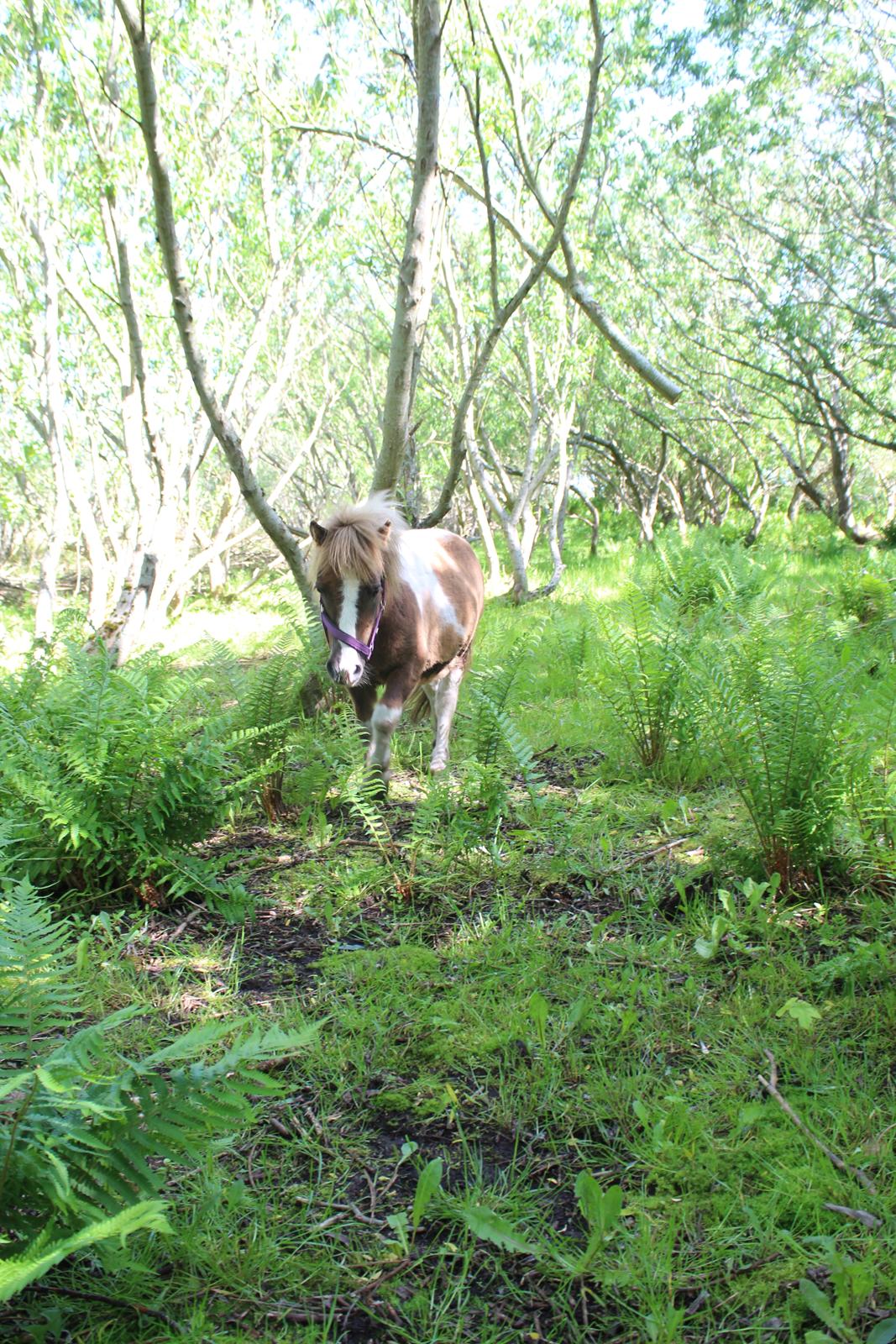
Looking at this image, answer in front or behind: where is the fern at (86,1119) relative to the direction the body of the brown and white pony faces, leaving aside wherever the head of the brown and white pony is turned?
in front

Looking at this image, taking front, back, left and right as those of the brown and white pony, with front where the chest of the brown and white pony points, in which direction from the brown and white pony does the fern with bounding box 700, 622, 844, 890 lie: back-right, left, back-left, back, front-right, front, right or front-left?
left

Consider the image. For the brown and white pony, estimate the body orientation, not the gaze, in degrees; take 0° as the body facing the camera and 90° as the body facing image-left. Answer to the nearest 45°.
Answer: approximately 45°

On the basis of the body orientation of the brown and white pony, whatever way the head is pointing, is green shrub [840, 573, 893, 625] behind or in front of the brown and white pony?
behind

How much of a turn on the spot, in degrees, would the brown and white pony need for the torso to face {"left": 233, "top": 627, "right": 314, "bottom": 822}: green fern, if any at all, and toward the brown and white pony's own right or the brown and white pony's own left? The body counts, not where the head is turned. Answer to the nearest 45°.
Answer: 0° — it already faces it

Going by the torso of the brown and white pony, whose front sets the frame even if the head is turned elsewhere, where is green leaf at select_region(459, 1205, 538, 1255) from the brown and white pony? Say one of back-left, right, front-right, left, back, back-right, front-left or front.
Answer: front-left

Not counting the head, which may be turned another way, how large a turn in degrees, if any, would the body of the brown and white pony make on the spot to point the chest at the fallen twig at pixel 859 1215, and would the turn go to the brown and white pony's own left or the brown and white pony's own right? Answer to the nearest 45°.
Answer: approximately 45° to the brown and white pony's own left

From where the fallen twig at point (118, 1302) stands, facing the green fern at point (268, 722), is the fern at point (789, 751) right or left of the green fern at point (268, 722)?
right

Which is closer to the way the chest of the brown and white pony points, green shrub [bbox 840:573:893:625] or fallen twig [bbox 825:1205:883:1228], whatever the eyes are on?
the fallen twig

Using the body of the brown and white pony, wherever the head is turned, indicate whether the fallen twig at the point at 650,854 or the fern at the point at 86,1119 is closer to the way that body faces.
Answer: the fern

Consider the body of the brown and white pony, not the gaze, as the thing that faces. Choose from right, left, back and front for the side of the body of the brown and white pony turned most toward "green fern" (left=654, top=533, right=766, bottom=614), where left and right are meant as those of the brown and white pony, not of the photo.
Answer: back

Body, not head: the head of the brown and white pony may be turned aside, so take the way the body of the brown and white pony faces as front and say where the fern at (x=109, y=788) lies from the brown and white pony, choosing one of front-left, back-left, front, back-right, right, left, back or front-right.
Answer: front

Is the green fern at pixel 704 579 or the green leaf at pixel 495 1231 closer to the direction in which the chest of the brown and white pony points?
the green leaf

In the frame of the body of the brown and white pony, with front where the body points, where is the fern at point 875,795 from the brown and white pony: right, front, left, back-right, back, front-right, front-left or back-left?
left

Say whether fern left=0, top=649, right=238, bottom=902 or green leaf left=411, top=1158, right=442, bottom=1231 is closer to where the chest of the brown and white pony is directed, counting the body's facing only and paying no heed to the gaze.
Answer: the fern

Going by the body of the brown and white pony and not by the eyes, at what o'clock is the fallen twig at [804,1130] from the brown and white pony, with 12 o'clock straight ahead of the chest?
The fallen twig is roughly at 10 o'clock from the brown and white pony.
